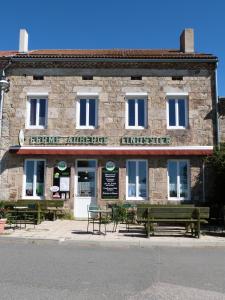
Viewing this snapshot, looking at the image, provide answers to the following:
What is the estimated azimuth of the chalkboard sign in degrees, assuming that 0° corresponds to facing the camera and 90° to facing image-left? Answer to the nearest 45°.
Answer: approximately 0°

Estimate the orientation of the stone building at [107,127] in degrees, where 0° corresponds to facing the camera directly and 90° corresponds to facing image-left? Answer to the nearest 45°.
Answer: approximately 0°

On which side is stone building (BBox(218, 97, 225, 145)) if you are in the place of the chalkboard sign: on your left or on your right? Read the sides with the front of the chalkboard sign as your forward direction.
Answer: on your left

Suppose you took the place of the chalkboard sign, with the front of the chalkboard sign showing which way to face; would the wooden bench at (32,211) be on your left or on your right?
on your right

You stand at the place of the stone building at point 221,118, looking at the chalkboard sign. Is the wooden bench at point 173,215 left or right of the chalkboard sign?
left

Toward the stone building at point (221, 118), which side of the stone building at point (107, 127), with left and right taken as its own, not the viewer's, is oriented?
left
